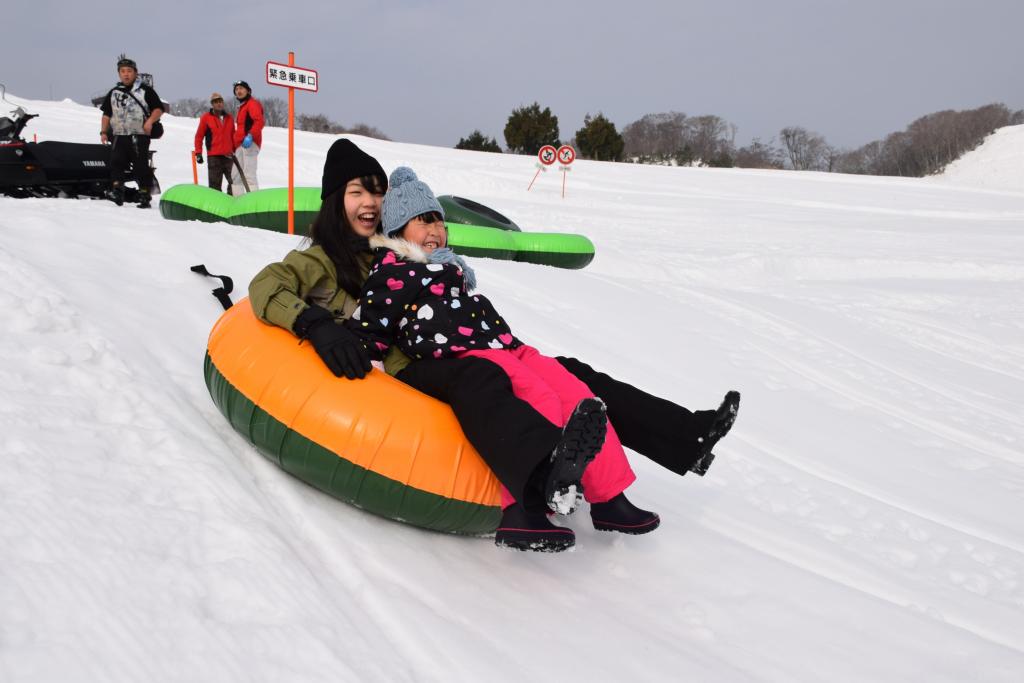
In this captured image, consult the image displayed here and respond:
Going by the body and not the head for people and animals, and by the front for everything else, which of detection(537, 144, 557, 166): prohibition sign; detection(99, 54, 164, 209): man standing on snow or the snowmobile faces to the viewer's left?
the snowmobile

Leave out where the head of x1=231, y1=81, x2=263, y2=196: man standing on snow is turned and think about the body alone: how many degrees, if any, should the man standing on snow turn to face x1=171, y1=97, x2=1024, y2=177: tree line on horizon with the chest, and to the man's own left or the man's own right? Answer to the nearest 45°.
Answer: approximately 180°

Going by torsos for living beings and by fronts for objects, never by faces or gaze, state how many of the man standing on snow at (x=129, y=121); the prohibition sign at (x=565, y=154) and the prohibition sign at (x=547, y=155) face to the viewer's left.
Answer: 0

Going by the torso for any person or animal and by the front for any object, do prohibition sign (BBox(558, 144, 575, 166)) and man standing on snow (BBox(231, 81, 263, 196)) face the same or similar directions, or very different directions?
same or similar directions

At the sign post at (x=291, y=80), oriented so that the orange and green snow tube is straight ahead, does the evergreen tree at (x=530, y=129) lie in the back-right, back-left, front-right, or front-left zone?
back-left

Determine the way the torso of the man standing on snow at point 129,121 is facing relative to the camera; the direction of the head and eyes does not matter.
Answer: toward the camera

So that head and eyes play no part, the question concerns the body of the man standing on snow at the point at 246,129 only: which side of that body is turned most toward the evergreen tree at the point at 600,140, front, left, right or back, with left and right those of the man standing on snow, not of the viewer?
back

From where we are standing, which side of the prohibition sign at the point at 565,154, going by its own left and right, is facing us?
front

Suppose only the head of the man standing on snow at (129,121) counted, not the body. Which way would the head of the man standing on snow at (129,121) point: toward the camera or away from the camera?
toward the camera

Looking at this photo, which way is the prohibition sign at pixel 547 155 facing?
toward the camera

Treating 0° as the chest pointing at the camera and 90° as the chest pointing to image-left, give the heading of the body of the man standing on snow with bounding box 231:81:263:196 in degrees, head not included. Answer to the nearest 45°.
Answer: approximately 45°

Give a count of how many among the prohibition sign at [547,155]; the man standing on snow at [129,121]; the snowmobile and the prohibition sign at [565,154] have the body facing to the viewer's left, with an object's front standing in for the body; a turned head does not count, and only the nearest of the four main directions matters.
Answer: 1

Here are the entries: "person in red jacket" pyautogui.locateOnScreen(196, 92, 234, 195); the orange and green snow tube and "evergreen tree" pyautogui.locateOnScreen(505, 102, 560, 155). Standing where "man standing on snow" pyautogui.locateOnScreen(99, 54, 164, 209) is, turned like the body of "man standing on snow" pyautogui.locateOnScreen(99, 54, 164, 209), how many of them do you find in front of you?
1

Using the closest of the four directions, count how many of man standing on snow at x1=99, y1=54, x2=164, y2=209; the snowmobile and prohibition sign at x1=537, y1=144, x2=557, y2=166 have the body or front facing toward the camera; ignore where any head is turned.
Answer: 2

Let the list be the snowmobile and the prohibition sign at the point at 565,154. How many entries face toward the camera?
1
